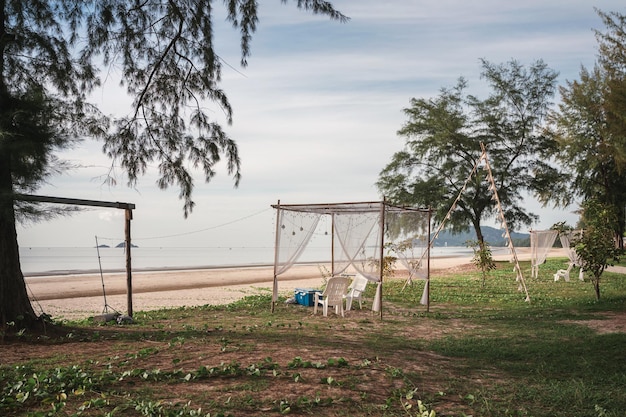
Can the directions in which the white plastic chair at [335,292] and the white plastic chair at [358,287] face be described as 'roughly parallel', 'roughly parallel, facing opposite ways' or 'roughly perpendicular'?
roughly perpendicular
